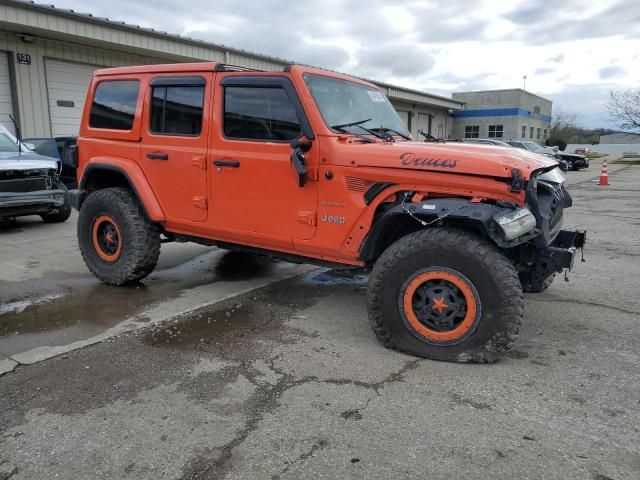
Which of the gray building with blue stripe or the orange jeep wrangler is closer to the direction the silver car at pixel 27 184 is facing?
the orange jeep wrangler

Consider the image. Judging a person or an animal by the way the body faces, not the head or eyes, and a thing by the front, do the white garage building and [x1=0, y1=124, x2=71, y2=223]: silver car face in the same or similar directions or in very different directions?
same or similar directions

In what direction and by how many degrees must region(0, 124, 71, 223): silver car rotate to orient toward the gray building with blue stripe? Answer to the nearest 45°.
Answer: approximately 90° to its left

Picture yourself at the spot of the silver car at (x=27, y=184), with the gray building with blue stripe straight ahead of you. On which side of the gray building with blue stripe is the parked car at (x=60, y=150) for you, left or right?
left

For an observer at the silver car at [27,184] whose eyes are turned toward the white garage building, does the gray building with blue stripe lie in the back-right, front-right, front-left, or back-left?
front-right

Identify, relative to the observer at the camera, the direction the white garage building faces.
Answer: facing the viewer and to the right of the viewer

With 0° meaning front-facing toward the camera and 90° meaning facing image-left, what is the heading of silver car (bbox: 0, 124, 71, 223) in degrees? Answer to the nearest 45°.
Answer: approximately 315°

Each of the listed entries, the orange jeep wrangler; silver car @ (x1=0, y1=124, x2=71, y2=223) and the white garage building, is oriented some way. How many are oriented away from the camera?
0

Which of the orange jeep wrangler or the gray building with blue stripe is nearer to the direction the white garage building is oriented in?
the orange jeep wrangler

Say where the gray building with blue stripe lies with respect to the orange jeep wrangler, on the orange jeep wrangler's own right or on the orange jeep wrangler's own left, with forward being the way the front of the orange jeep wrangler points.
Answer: on the orange jeep wrangler's own left

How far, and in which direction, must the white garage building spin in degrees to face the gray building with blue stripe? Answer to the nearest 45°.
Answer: approximately 90° to its left

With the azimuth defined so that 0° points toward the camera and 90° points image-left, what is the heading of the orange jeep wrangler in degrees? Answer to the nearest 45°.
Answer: approximately 315°

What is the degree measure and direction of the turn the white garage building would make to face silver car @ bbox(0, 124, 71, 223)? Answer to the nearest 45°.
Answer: approximately 45° to its right

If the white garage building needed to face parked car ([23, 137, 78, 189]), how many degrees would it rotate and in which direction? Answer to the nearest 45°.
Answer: approximately 45° to its right

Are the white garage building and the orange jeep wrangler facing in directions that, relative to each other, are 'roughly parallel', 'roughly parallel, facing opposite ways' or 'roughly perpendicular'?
roughly parallel

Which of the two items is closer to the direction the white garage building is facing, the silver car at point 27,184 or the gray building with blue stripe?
the silver car
